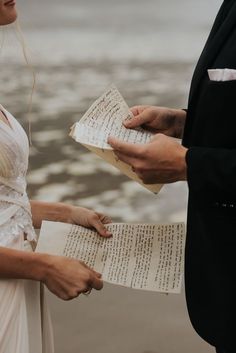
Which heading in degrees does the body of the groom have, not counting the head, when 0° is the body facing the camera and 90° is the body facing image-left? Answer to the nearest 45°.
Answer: approximately 90°

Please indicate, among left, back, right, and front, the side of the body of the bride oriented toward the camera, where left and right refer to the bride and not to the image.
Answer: right

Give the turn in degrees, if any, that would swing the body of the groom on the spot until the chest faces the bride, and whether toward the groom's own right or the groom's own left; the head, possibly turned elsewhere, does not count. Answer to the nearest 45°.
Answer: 0° — they already face them

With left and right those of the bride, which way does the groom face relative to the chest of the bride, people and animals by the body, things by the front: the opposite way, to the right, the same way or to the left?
the opposite way

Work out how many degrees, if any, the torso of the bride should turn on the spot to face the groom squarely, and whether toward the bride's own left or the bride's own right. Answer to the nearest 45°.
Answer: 0° — they already face them

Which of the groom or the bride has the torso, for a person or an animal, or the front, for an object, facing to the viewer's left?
the groom

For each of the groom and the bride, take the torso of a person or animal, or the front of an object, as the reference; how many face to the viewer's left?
1
